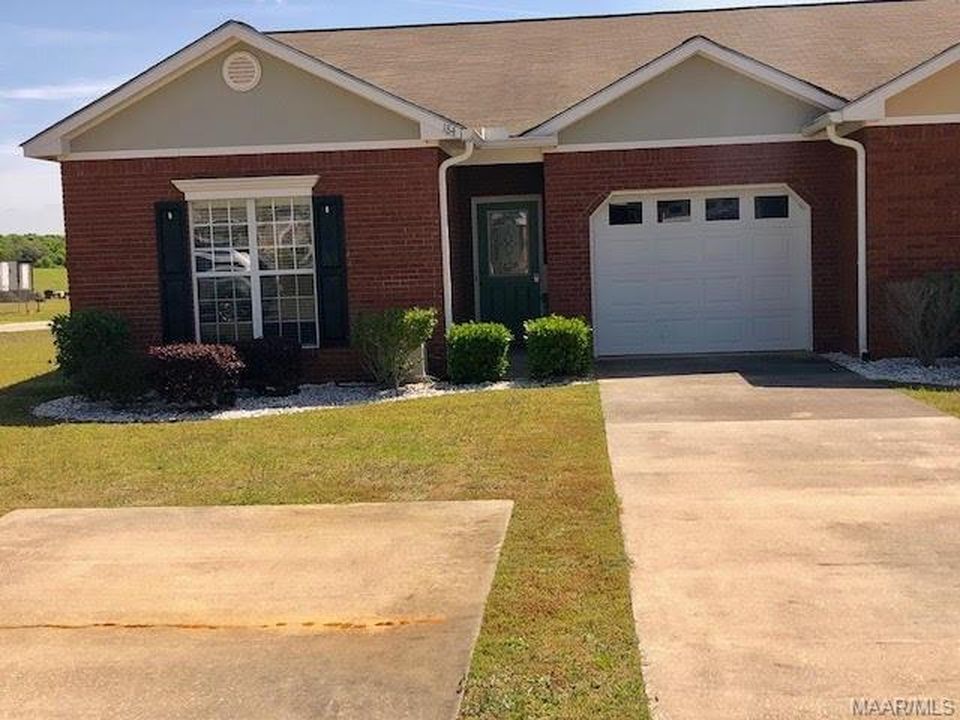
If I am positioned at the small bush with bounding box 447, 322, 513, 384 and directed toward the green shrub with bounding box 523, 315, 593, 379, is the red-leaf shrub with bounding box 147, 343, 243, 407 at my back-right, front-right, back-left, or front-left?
back-right

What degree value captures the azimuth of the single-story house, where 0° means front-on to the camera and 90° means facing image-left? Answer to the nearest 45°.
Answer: approximately 0°
